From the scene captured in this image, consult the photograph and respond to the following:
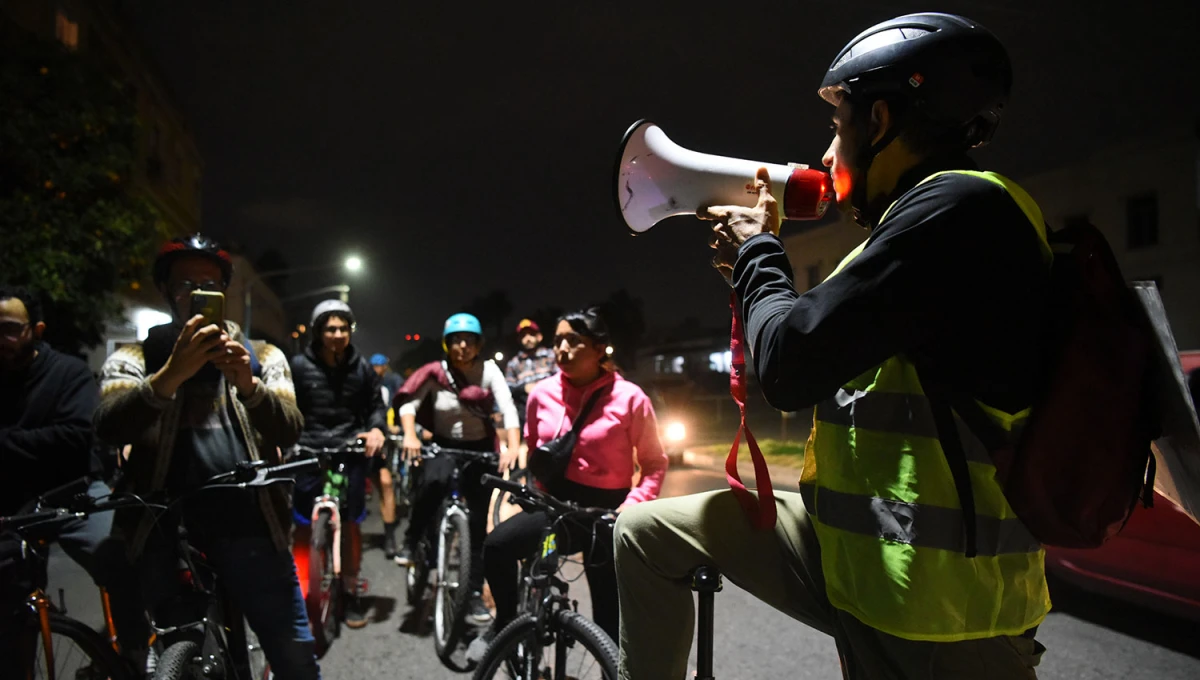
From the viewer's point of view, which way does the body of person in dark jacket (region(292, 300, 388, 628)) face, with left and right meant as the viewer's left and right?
facing the viewer

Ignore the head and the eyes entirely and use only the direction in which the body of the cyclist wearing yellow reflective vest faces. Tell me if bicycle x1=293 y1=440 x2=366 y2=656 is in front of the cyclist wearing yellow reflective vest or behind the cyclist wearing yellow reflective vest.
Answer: in front

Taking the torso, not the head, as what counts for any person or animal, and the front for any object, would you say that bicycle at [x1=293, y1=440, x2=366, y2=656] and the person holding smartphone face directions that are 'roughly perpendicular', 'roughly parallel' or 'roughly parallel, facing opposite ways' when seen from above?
roughly parallel

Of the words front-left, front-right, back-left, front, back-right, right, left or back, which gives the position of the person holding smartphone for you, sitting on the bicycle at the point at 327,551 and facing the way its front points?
front

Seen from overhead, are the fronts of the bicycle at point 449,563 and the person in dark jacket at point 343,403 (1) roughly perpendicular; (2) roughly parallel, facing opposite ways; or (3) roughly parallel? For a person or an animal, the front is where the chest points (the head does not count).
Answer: roughly parallel

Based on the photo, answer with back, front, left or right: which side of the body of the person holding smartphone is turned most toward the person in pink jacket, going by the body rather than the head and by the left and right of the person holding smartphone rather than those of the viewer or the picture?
left

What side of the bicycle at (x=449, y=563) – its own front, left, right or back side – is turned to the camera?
front

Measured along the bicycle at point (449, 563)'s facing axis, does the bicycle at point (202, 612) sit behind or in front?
in front

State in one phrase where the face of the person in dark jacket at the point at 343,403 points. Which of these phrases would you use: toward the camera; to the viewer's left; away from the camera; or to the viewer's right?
toward the camera

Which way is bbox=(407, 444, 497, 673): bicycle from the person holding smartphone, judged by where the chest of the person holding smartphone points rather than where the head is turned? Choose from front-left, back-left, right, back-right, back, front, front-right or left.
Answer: back-left

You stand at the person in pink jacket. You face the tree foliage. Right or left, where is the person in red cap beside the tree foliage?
right

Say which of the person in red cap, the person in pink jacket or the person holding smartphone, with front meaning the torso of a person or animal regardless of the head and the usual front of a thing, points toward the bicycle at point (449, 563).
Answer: the person in red cap

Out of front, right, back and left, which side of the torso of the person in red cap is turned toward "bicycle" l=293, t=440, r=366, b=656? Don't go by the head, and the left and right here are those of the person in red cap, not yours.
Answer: front

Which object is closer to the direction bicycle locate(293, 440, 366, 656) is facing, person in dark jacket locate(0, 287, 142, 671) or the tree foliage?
the person in dark jacket

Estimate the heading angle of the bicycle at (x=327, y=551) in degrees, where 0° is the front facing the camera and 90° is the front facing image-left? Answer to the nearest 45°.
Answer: approximately 0°

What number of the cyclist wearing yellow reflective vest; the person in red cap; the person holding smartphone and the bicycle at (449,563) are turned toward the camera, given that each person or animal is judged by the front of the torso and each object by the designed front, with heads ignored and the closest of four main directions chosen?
3

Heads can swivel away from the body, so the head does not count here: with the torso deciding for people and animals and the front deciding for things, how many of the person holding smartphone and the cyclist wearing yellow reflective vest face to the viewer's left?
1

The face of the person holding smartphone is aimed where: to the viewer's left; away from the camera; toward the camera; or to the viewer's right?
toward the camera
